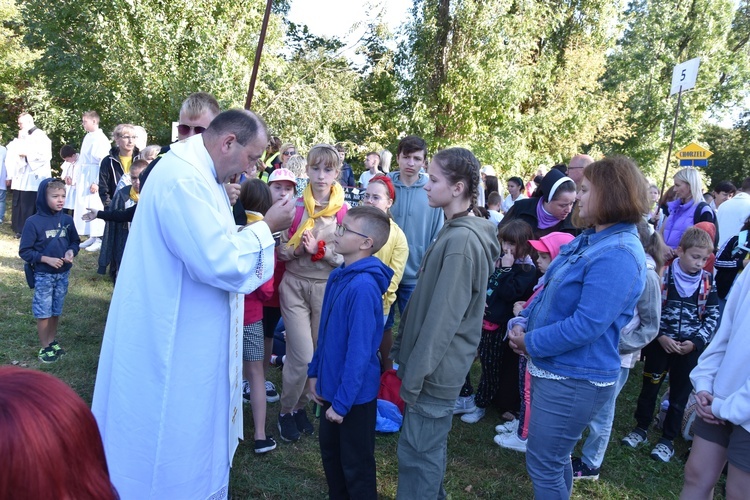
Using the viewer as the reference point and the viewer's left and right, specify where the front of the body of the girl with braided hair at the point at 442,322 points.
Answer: facing to the left of the viewer

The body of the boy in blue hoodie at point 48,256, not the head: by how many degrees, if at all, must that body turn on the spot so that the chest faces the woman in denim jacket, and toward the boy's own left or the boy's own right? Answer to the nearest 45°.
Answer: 0° — they already face them

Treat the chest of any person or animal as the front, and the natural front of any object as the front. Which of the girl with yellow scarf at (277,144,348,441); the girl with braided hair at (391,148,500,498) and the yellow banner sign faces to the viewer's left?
the girl with braided hair

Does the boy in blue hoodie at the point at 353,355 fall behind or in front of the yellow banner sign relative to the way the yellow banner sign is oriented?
in front

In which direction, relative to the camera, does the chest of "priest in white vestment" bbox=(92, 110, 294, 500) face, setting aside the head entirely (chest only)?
to the viewer's right

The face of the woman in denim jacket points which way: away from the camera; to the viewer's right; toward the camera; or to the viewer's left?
to the viewer's left

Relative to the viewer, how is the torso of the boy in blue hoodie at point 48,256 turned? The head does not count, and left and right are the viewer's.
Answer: facing the viewer and to the right of the viewer
